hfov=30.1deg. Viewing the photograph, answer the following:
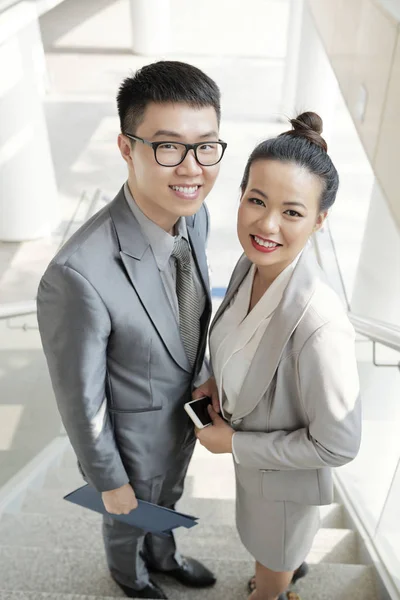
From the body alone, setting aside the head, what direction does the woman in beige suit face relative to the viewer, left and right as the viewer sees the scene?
facing the viewer and to the left of the viewer

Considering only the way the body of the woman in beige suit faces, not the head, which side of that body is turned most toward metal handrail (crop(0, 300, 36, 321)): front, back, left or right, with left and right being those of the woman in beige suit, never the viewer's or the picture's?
right

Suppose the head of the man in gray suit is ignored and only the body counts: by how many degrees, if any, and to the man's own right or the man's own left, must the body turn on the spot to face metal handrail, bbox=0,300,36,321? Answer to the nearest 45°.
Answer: approximately 180°

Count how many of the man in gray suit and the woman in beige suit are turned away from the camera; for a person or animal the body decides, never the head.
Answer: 0

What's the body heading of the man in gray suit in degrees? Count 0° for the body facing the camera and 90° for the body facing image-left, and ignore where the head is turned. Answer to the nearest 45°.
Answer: approximately 315°

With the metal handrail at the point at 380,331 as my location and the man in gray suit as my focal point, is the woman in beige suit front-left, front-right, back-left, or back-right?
front-left

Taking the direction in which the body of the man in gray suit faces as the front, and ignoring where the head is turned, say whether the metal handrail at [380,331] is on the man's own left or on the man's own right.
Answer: on the man's own left

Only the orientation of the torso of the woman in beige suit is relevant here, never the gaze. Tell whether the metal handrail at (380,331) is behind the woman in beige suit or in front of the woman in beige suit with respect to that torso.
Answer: behind
